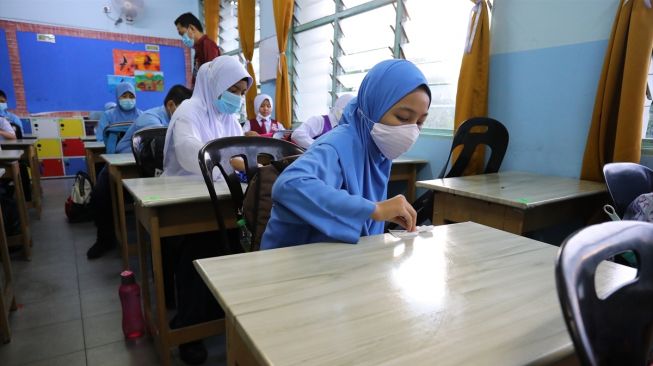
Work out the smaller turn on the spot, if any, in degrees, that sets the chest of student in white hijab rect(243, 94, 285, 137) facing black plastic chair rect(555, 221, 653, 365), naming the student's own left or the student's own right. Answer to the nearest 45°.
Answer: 0° — they already face it

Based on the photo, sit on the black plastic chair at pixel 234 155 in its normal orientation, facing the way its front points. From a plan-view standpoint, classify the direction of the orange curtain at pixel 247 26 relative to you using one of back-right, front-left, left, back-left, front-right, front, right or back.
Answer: back-left

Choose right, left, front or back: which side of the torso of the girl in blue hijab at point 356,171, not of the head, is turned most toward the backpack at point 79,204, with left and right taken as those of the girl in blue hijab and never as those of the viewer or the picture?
back

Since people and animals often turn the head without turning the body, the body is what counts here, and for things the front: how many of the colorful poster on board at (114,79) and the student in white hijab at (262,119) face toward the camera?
2

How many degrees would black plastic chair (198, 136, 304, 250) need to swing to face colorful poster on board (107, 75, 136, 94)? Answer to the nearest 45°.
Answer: approximately 135° to its left

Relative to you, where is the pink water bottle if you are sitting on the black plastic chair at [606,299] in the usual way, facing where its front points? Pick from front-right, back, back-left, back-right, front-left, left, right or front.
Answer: back-right
